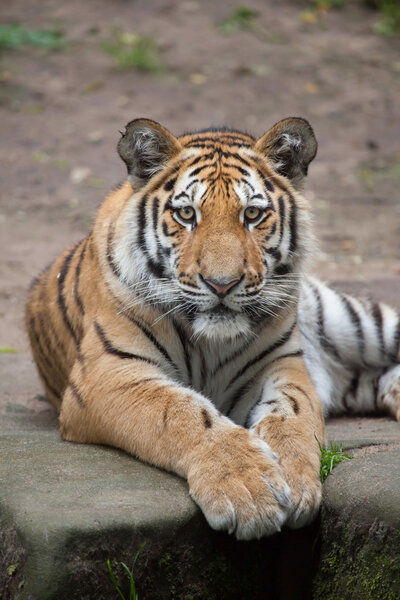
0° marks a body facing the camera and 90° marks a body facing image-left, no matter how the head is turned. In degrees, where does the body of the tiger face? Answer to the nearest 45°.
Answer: approximately 0°

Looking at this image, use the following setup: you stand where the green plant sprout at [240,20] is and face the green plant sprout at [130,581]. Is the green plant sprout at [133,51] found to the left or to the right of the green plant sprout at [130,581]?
right

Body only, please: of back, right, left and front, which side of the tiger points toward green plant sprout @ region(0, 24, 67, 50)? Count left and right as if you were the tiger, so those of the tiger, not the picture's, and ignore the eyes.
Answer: back

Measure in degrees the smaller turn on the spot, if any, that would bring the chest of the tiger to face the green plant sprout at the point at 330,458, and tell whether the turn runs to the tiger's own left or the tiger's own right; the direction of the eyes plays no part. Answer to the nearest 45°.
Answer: approximately 45° to the tiger's own left

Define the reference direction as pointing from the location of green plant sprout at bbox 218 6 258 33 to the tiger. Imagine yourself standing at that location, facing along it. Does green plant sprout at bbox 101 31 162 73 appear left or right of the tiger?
right

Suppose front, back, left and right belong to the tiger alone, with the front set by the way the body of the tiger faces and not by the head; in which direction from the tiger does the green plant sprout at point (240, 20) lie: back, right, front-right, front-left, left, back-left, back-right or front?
back

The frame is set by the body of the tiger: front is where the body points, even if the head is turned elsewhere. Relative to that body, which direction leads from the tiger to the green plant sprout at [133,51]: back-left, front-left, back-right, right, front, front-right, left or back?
back

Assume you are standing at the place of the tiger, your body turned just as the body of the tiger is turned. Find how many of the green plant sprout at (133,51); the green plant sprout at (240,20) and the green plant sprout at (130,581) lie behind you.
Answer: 2
